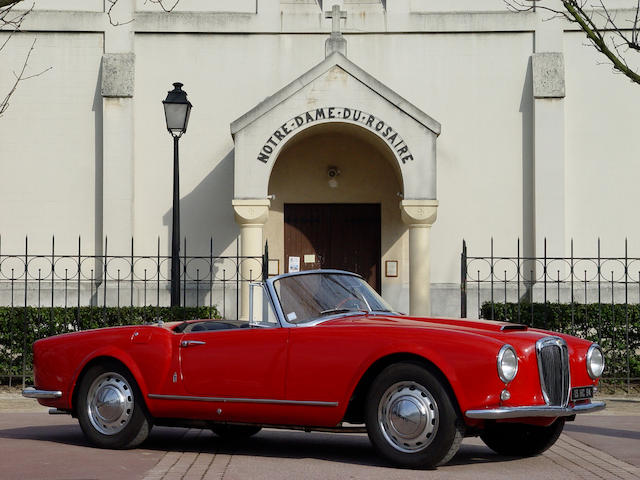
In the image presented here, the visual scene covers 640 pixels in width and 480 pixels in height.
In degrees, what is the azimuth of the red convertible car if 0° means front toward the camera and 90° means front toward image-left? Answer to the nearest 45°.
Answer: approximately 315°

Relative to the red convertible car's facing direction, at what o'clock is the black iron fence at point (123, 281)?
The black iron fence is roughly at 7 o'clock from the red convertible car.

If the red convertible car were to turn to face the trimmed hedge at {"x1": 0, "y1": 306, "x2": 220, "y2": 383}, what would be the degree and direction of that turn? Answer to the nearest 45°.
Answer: approximately 180°

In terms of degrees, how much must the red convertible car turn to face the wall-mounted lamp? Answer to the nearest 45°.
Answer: approximately 135° to its left

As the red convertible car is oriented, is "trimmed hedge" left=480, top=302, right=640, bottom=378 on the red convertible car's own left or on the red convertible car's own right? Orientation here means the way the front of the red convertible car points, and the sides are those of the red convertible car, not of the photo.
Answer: on the red convertible car's own left

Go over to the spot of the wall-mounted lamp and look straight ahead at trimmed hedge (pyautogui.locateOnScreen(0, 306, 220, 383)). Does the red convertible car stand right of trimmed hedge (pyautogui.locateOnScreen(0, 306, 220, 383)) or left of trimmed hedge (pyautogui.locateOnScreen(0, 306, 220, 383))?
left
